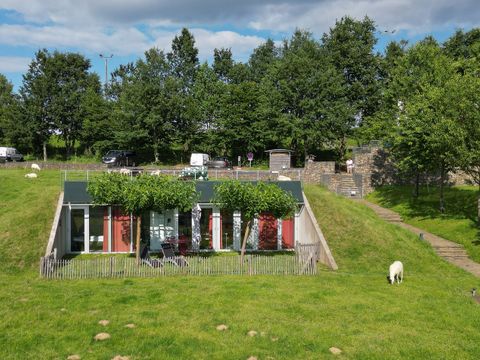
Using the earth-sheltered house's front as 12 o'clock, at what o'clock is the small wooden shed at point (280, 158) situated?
The small wooden shed is roughly at 7 o'clock from the earth-sheltered house.

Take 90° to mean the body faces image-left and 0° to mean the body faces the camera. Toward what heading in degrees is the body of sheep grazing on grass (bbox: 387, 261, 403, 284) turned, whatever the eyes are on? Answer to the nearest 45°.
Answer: approximately 45°

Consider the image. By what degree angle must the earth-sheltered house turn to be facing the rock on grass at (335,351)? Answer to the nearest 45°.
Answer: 0° — it already faces it

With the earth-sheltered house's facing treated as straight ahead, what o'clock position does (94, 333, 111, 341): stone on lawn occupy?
The stone on lawn is roughly at 12 o'clock from the earth-sheltered house.

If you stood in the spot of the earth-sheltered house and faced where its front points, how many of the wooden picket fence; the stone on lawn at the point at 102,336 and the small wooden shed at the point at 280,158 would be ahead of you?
2

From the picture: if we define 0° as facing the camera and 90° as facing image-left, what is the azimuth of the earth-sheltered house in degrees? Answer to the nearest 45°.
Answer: approximately 0°
